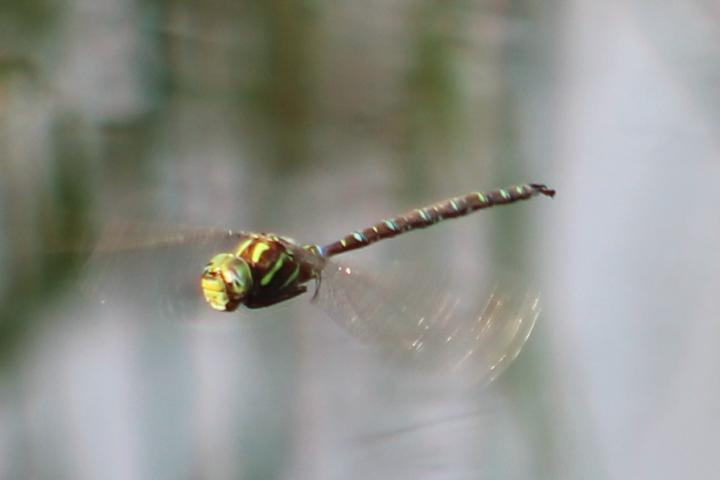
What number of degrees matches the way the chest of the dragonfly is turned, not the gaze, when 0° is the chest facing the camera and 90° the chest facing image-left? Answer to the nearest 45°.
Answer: approximately 45°
